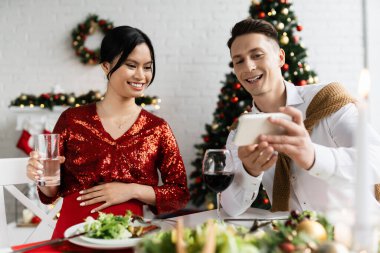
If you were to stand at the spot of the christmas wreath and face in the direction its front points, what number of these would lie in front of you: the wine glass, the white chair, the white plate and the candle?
4

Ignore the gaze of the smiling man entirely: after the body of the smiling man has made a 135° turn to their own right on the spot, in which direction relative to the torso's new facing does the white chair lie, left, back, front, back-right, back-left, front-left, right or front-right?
left

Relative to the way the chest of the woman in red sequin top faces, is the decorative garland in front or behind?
behind

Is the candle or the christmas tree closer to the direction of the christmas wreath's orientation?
the candle

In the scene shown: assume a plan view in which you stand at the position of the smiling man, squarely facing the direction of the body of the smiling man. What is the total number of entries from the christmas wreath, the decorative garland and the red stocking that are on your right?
3

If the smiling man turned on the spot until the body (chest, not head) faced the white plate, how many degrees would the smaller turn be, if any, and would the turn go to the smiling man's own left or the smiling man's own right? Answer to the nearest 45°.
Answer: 0° — they already face it

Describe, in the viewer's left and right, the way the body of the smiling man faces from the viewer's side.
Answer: facing the viewer and to the left of the viewer

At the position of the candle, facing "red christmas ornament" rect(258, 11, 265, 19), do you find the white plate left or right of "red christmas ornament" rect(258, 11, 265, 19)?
left

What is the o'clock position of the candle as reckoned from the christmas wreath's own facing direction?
The candle is roughly at 12 o'clock from the christmas wreath.

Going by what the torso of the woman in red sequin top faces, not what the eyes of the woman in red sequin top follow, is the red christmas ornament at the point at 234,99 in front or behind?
behind

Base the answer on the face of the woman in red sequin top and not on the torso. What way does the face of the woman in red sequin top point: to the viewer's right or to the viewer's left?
to the viewer's right

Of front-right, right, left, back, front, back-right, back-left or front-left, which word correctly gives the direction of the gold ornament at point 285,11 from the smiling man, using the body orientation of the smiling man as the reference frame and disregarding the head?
back-right

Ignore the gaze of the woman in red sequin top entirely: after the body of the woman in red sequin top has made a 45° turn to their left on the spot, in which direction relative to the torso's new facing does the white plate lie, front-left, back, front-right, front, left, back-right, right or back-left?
front-right
